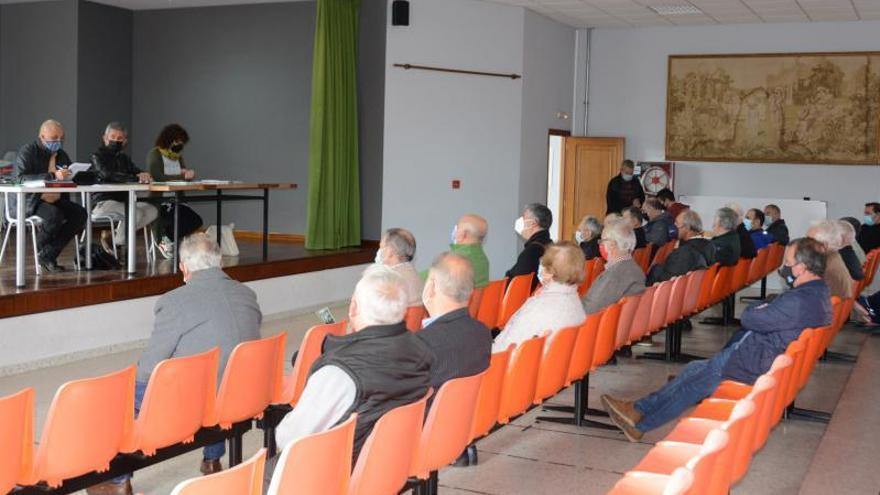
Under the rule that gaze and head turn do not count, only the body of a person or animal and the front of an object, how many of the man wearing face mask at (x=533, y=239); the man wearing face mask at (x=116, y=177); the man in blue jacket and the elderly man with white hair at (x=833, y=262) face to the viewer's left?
3

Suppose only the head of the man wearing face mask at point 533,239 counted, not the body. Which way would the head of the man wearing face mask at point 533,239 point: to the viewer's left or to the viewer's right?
to the viewer's left

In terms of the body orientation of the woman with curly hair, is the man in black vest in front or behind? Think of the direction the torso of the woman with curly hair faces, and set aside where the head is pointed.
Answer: in front

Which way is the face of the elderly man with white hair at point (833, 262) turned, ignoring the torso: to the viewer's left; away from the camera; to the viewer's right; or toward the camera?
to the viewer's left

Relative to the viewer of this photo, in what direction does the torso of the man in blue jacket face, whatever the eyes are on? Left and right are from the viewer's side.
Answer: facing to the left of the viewer

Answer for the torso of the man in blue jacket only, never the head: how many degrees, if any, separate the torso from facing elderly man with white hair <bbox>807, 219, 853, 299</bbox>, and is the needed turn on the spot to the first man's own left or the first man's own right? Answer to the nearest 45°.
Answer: approximately 90° to the first man's own right

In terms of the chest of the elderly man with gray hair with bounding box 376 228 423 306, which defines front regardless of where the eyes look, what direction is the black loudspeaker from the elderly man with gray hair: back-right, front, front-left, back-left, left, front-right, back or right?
front-right

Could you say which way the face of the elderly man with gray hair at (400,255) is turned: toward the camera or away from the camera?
away from the camera

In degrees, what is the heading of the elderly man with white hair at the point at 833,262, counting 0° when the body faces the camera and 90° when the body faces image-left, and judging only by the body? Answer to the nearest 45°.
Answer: approximately 90°

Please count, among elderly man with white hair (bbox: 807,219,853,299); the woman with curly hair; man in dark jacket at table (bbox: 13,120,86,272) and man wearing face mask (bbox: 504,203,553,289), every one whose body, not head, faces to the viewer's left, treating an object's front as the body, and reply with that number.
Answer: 2

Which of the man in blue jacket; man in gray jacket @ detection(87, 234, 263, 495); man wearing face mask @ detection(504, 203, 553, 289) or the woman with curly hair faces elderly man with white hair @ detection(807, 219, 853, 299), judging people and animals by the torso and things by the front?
the woman with curly hair

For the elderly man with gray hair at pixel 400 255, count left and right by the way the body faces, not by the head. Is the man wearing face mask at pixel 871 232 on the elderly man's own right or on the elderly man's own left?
on the elderly man's own right

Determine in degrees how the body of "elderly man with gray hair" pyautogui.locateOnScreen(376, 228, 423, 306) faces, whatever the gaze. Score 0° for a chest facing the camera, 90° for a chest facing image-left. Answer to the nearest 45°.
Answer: approximately 135°

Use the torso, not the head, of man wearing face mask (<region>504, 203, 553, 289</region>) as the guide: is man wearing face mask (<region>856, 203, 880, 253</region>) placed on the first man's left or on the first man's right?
on the first man's right
